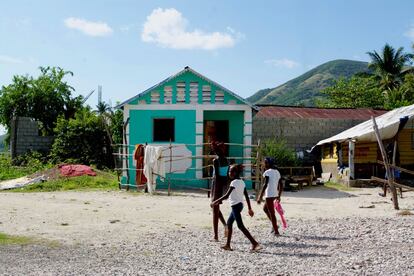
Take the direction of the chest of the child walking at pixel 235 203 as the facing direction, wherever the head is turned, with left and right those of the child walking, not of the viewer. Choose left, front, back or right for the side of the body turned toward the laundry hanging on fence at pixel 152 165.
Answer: right

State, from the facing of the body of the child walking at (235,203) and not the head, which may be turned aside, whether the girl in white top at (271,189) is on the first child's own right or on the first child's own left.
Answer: on the first child's own right

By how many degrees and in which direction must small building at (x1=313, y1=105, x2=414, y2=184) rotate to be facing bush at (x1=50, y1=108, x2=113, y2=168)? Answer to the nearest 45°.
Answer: approximately 45° to its right

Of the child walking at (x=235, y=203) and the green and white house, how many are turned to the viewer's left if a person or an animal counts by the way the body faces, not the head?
1

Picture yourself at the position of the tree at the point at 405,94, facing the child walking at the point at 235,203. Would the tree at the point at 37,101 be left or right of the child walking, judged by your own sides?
right

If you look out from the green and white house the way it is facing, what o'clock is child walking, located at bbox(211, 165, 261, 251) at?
The child walking is roughly at 12 o'clock from the green and white house.

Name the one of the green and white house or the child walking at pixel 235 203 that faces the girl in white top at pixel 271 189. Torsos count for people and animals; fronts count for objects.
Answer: the green and white house

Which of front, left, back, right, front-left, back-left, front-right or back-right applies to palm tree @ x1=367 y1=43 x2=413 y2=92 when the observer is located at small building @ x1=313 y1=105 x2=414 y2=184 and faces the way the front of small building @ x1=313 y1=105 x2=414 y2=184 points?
back-right

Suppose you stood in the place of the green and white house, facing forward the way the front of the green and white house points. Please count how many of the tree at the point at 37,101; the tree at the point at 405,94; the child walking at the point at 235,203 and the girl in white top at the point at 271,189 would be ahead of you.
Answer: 2

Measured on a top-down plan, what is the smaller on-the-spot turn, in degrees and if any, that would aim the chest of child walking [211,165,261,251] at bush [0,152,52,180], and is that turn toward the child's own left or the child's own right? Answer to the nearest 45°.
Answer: approximately 45° to the child's own right

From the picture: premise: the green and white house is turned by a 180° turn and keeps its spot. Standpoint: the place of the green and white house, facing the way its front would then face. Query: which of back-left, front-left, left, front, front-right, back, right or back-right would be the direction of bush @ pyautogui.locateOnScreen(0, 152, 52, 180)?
front-left

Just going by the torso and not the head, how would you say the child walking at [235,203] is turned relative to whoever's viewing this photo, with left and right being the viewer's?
facing to the left of the viewer

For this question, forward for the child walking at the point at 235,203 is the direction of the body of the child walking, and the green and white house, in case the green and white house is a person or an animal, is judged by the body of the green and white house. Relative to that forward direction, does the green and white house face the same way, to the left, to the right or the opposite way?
to the left

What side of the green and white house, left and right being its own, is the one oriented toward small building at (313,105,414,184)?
left
